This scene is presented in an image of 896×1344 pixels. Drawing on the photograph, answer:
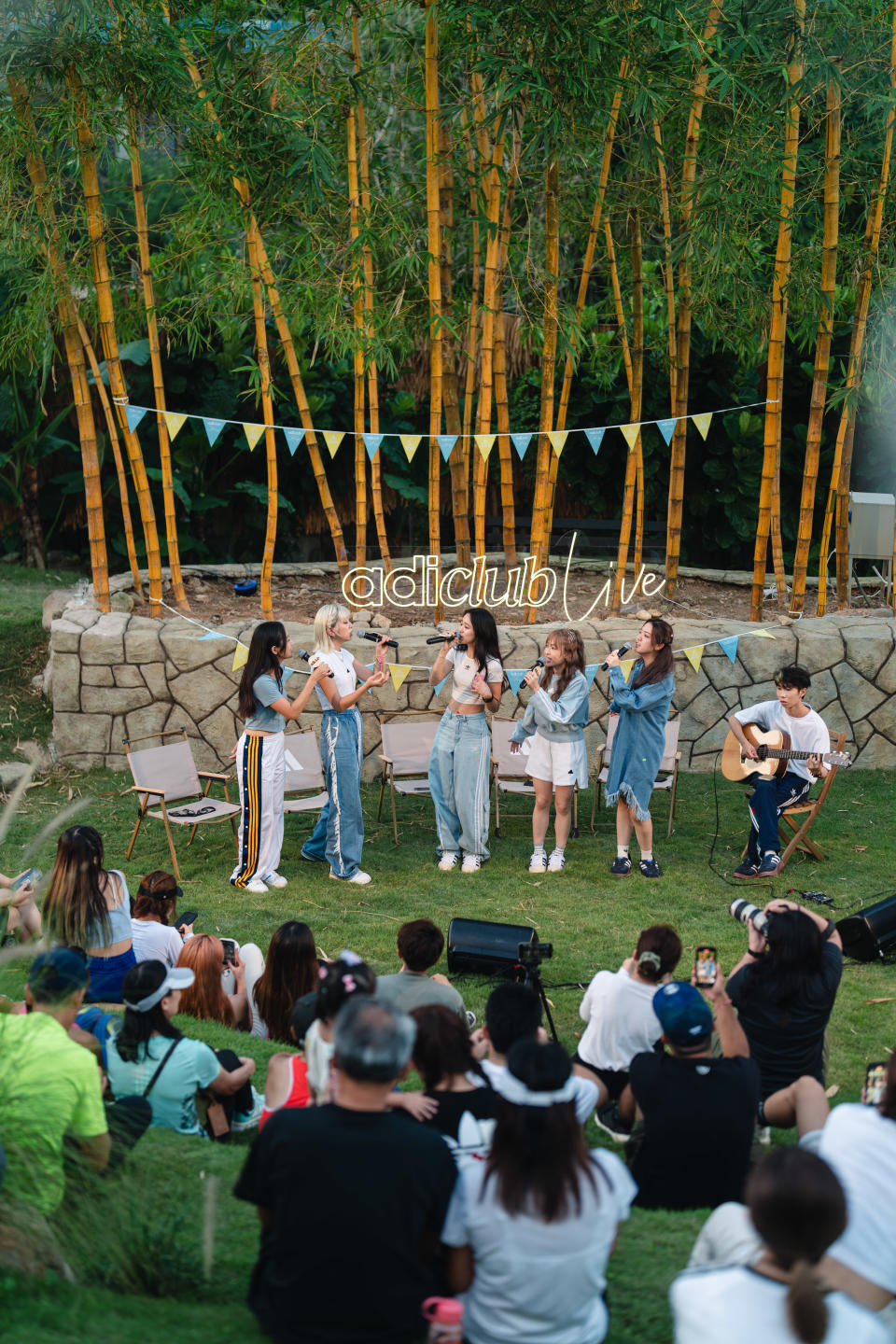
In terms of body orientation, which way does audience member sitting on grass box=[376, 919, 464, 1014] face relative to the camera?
away from the camera

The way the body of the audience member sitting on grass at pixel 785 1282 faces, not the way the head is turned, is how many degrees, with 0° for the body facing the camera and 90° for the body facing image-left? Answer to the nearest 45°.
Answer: approximately 180°

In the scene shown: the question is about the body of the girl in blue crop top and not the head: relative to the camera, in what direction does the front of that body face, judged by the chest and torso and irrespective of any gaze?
to the viewer's right

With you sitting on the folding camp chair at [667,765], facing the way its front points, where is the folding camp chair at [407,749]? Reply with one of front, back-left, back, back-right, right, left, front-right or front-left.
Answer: right

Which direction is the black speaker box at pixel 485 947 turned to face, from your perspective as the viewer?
facing away from the viewer

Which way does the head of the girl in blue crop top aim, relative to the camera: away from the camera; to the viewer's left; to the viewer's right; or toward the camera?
to the viewer's right

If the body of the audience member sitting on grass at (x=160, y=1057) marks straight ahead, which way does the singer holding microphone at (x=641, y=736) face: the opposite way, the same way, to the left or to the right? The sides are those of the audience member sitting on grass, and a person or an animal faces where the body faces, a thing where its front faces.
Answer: the opposite way

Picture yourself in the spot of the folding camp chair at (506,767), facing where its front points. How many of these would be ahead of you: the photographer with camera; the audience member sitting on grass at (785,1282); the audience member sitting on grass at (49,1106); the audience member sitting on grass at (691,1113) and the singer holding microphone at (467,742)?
5

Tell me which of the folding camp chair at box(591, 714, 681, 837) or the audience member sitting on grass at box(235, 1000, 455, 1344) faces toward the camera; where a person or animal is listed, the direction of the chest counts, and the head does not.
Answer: the folding camp chair

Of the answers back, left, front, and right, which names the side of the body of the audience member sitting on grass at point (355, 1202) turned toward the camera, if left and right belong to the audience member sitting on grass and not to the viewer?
back

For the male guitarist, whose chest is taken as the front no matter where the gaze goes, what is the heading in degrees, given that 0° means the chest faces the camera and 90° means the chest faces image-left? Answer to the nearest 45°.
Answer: approximately 45°

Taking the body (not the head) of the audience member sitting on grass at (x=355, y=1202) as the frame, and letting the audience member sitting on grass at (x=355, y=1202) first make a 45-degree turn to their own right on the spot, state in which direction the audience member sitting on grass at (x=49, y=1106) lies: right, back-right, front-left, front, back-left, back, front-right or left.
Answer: left
